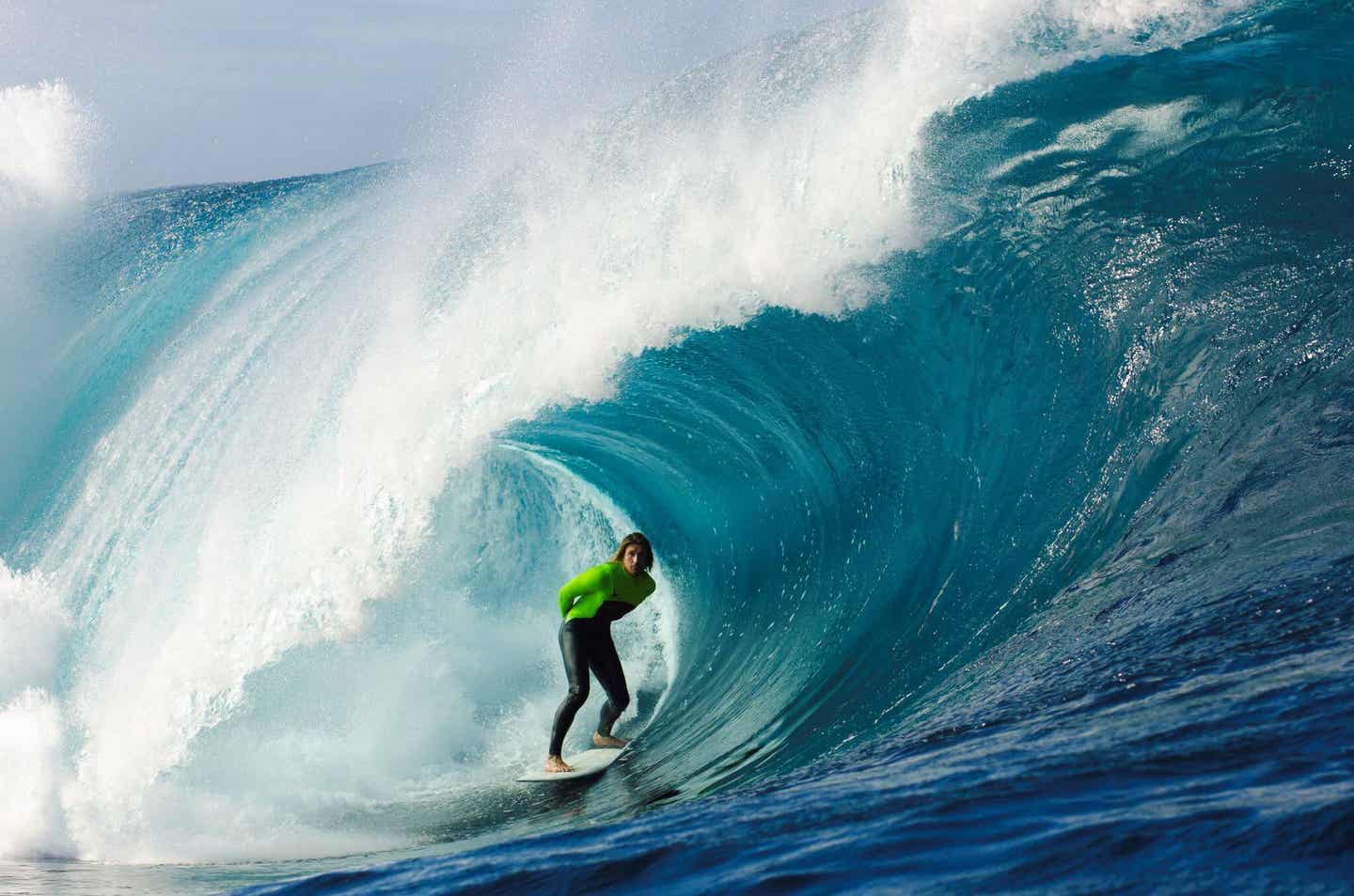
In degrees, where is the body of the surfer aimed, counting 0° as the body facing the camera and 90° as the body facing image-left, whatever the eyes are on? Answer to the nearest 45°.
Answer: approximately 315°
